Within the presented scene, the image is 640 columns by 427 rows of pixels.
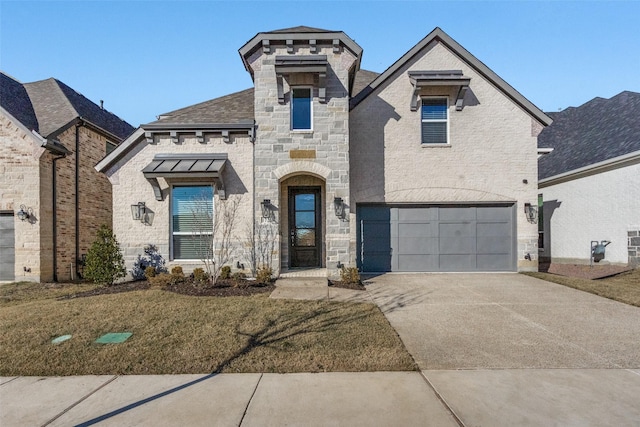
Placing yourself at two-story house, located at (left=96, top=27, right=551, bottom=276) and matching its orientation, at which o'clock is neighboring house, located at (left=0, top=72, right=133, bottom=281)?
The neighboring house is roughly at 3 o'clock from the two-story house.

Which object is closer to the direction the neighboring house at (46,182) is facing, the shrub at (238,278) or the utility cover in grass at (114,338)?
the utility cover in grass

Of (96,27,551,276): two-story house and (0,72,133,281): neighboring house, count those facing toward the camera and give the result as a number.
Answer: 2

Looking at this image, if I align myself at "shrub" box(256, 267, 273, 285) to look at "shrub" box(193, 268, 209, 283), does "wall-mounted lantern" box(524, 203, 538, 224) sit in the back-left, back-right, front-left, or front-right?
back-right

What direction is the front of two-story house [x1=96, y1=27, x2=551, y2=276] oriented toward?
toward the camera

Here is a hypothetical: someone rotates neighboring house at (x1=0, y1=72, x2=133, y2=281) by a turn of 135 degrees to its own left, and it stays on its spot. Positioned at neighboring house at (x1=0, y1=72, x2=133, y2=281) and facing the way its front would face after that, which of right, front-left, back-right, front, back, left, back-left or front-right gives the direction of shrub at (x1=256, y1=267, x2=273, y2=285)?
right

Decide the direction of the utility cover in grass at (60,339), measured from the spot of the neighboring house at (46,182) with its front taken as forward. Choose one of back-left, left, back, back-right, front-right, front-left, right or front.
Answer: front

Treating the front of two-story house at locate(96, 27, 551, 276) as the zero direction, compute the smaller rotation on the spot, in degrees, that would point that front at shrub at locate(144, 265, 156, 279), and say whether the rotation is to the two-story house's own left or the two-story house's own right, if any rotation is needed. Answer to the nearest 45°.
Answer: approximately 90° to the two-story house's own right

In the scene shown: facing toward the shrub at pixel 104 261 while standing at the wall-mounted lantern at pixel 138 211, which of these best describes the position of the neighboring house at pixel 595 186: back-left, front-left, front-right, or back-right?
back-left

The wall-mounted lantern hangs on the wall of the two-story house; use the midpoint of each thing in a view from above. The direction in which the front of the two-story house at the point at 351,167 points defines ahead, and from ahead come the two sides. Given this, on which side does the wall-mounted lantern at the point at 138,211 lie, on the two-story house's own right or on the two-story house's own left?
on the two-story house's own right

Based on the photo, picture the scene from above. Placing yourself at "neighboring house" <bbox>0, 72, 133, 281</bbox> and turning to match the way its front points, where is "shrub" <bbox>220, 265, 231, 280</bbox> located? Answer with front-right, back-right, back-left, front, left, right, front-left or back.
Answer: front-left
